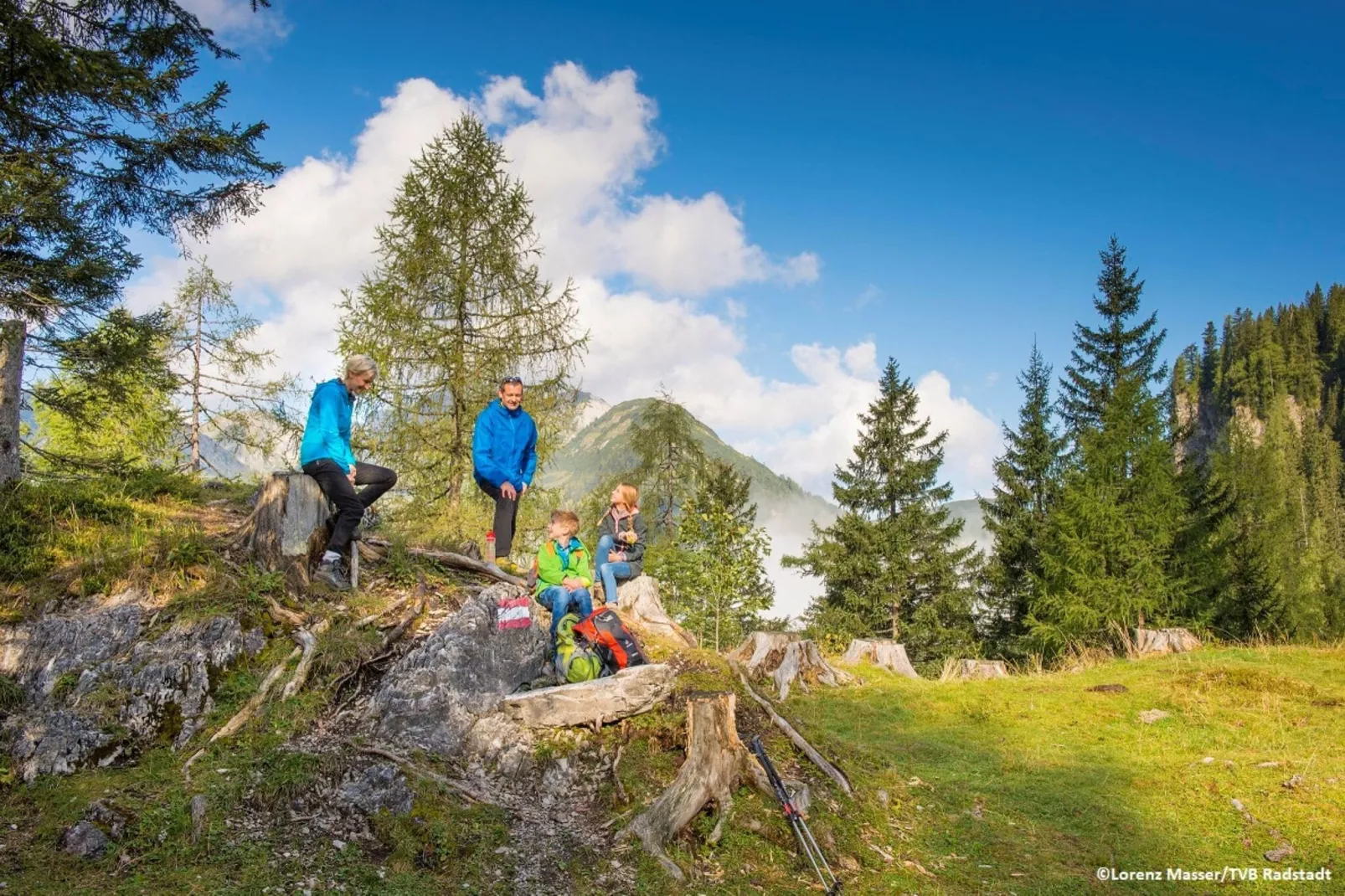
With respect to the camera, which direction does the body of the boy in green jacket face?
toward the camera

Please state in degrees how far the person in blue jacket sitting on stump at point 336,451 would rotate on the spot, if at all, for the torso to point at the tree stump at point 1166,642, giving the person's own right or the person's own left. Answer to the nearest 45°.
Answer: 0° — they already face it

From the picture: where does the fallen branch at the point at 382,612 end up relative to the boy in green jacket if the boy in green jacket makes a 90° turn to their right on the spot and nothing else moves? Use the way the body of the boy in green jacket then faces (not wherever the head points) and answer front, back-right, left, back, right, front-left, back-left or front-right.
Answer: front

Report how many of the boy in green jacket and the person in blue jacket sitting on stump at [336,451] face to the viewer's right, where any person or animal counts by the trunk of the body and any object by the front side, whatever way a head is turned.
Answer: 1

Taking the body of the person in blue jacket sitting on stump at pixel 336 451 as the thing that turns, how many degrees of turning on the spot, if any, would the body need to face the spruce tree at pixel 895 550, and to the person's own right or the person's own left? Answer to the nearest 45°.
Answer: approximately 45° to the person's own left

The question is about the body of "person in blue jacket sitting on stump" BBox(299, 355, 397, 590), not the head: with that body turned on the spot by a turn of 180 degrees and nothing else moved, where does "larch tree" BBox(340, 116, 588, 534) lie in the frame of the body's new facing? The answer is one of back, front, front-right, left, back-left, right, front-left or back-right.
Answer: right

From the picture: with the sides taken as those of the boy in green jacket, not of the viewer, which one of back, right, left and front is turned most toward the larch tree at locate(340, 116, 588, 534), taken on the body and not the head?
back

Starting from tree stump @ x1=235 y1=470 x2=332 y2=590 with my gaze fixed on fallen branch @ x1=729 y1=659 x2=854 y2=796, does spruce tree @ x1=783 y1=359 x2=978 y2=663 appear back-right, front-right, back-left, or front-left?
front-left

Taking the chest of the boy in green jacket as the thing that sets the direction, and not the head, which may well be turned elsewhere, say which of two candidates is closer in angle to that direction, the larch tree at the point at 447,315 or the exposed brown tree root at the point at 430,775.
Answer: the exposed brown tree root

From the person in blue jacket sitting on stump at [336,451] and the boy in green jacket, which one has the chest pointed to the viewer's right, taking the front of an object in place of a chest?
the person in blue jacket sitting on stump

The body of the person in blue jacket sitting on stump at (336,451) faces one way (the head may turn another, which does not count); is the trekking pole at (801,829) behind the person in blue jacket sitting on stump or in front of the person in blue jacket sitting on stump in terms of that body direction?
in front

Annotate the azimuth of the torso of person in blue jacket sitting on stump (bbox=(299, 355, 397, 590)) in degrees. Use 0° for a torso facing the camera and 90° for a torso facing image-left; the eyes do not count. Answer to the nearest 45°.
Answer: approximately 270°

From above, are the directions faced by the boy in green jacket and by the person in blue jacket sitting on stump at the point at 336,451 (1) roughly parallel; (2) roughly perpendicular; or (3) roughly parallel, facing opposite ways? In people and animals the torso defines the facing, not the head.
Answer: roughly perpendicular
